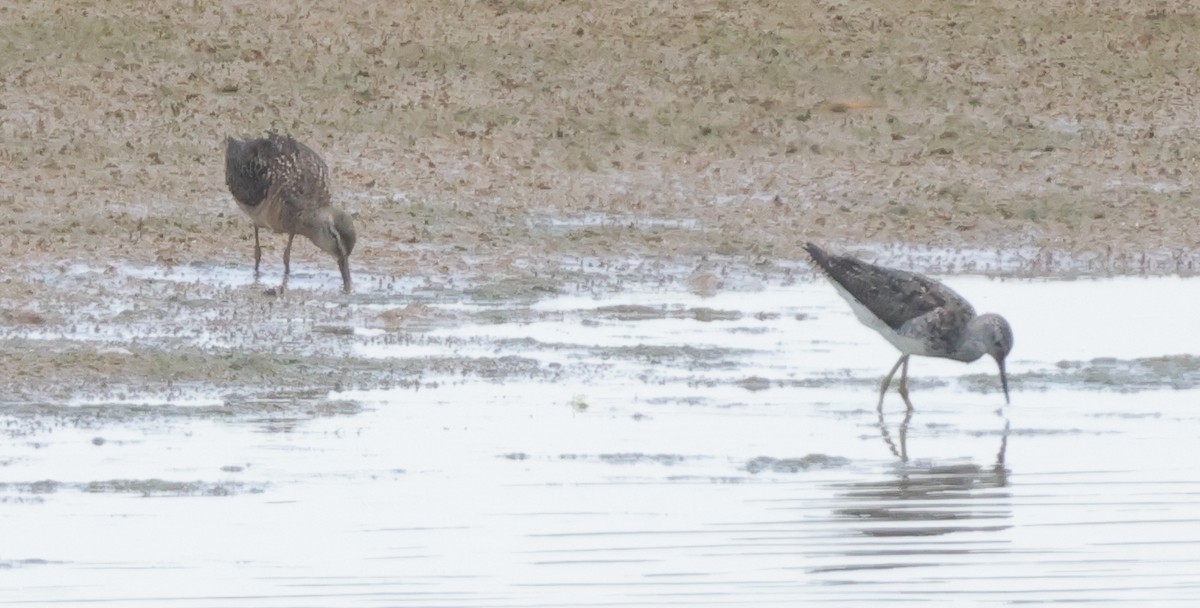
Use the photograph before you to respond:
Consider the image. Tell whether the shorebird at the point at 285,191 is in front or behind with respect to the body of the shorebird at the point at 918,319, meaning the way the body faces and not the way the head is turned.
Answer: behind

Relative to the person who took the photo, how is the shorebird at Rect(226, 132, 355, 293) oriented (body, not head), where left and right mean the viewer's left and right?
facing the viewer and to the right of the viewer

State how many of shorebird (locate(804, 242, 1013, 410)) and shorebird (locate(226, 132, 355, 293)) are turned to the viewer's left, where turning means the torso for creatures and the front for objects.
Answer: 0

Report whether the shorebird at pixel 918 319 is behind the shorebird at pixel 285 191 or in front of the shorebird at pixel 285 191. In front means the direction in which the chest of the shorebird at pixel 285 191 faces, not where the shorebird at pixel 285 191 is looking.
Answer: in front

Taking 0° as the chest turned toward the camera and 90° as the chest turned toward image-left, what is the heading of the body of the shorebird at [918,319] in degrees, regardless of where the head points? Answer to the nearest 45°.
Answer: approximately 270°
